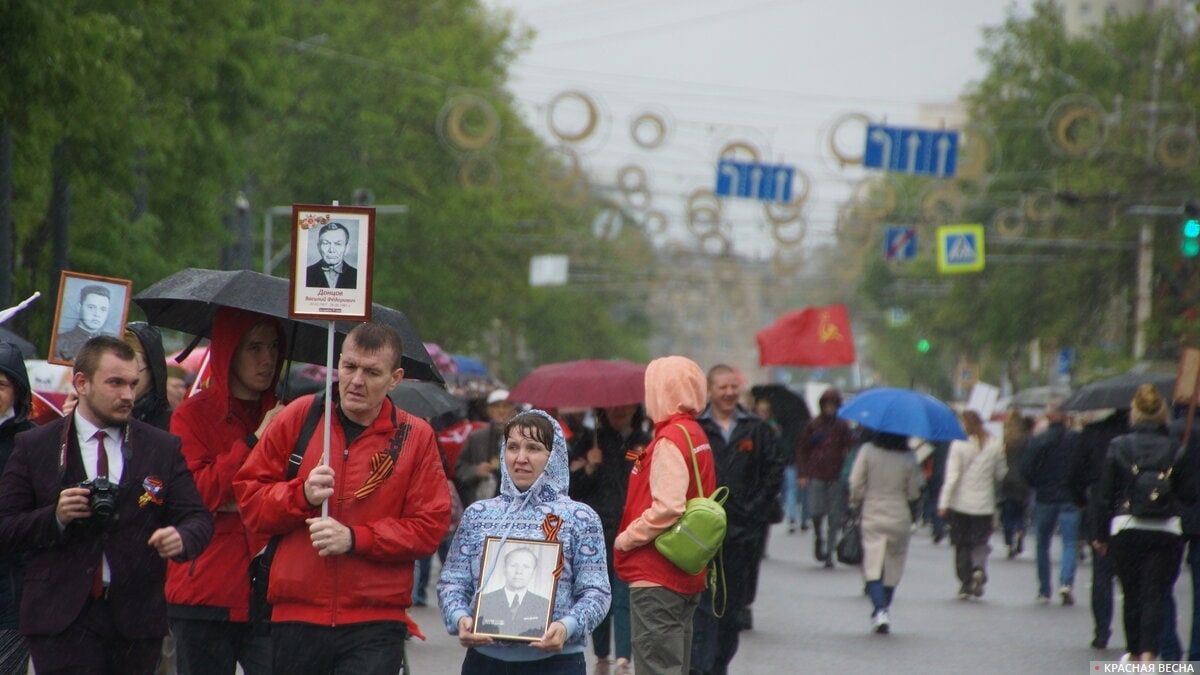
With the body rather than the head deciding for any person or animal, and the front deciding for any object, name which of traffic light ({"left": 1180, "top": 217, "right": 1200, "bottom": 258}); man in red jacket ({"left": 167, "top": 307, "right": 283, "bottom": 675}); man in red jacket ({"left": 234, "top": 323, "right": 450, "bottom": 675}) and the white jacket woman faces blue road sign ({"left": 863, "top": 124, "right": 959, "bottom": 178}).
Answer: the white jacket woman

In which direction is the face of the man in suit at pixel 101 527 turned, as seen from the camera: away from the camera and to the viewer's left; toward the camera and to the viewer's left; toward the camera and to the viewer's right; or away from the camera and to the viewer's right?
toward the camera and to the viewer's right

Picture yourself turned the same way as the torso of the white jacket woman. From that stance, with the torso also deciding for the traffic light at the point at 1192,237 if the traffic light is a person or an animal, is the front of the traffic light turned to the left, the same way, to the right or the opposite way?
the opposite way

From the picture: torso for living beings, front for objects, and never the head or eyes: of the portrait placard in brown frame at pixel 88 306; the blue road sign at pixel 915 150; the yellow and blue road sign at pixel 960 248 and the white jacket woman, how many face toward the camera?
3

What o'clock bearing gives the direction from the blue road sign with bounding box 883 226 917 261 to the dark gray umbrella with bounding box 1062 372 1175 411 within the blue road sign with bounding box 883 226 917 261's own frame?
The dark gray umbrella is roughly at 12 o'clock from the blue road sign.

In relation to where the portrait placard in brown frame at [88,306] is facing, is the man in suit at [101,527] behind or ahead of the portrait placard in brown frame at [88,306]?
ahead

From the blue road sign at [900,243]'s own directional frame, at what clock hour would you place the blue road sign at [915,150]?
the blue road sign at [915,150] is roughly at 12 o'clock from the blue road sign at [900,243].

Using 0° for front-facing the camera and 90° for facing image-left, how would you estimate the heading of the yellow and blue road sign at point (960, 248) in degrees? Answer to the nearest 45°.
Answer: approximately 0°
